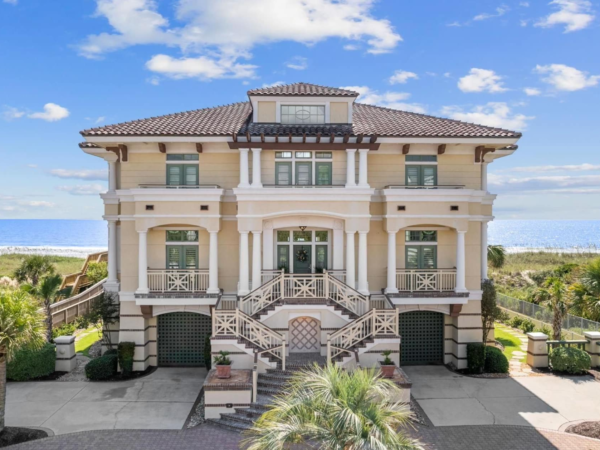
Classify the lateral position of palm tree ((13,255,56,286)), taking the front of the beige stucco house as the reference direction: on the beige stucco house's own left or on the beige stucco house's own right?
on the beige stucco house's own right

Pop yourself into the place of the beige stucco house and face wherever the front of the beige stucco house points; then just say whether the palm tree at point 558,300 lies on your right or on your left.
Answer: on your left

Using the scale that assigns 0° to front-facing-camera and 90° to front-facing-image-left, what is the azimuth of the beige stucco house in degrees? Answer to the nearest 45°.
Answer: approximately 0°

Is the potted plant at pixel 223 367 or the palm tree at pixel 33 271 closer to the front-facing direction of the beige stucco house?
the potted plant

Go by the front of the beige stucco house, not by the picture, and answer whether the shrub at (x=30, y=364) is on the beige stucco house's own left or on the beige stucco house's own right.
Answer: on the beige stucco house's own right

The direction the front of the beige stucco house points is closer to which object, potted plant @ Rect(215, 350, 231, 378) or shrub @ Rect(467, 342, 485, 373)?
the potted plant

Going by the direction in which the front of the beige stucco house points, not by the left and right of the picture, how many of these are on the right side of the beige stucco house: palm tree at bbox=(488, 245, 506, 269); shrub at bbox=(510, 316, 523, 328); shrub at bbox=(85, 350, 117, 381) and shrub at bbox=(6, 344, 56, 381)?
2

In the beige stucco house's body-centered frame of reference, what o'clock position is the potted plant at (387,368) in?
The potted plant is roughly at 11 o'clock from the beige stucco house.

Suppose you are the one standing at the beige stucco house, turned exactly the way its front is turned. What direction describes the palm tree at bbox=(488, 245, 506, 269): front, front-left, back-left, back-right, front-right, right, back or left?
back-left

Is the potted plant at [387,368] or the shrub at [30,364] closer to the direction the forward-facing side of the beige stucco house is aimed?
the potted plant

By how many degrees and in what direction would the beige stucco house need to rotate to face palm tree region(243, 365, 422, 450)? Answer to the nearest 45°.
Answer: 0° — it already faces it
